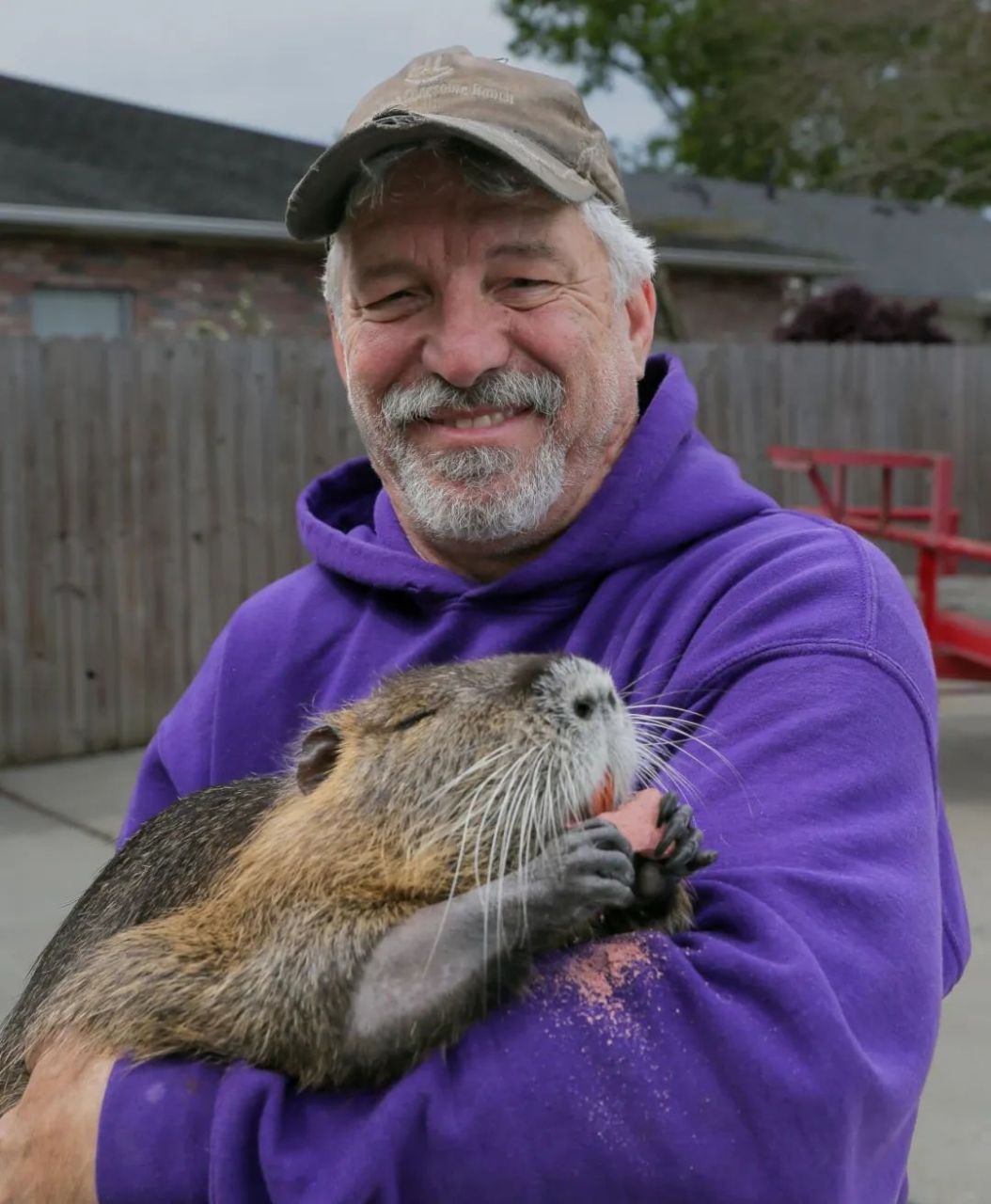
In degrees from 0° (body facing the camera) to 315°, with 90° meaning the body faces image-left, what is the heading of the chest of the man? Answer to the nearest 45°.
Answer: approximately 45°

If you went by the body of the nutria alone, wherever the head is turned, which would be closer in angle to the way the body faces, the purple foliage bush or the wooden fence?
the purple foliage bush

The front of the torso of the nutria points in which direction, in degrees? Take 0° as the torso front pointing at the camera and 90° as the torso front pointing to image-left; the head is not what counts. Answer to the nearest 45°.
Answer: approximately 270°

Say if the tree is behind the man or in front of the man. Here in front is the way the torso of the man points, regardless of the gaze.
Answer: behind

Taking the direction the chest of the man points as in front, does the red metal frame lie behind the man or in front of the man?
behind

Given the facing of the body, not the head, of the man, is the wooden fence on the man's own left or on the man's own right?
on the man's own right

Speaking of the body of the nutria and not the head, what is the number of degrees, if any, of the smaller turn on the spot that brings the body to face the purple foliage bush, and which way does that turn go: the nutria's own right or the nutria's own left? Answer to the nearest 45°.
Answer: approximately 45° to the nutria's own left

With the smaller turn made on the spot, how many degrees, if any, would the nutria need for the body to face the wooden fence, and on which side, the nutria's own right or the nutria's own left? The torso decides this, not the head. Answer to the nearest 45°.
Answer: approximately 90° to the nutria's own left
